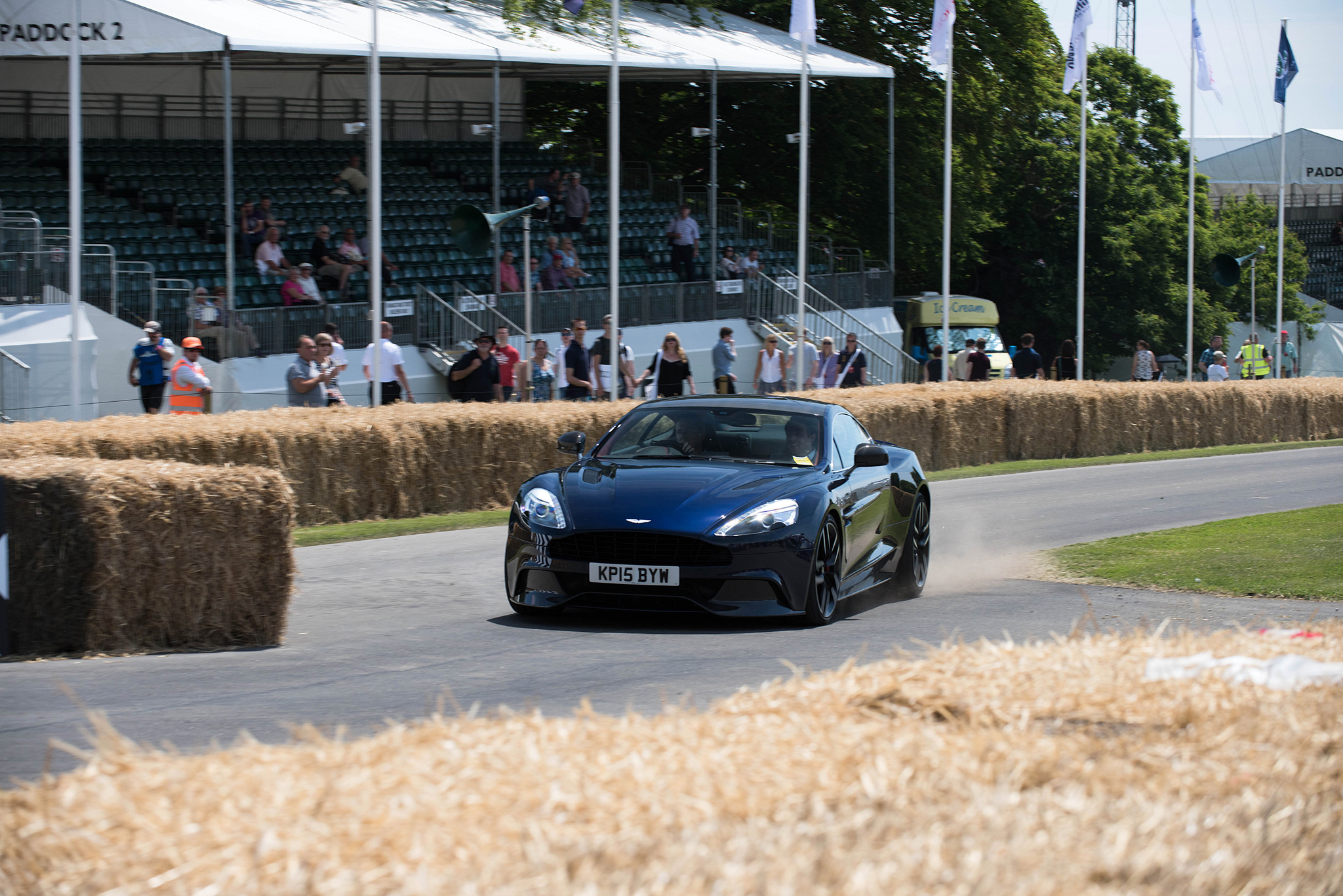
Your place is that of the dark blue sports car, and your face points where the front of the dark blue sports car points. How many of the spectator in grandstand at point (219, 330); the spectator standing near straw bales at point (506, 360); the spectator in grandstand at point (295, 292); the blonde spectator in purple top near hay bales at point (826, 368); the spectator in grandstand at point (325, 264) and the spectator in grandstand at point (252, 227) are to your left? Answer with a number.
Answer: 0

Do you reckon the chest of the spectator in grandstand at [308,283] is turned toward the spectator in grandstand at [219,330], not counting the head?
no

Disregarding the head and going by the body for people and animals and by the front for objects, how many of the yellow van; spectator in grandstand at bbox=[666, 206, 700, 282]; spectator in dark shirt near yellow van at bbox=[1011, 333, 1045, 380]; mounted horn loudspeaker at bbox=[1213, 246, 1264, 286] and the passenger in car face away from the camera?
1

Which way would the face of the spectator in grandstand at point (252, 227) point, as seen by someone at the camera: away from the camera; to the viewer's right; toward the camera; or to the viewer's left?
toward the camera

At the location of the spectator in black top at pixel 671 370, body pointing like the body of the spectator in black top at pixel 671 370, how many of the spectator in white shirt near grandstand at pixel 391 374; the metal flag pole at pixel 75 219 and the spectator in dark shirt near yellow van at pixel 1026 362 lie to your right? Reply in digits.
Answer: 2

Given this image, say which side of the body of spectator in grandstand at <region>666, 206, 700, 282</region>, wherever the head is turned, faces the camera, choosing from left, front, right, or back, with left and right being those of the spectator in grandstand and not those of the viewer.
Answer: front

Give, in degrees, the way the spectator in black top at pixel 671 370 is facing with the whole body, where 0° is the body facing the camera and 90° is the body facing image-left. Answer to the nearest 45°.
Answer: approximately 0°

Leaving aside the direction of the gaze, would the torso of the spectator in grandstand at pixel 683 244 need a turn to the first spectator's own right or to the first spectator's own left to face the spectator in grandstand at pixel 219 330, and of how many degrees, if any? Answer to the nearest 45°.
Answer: approximately 45° to the first spectator's own right

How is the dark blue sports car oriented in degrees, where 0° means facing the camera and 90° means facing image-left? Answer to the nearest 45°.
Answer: approximately 45°

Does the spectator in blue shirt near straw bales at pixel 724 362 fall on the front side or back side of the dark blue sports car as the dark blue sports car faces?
on the back side

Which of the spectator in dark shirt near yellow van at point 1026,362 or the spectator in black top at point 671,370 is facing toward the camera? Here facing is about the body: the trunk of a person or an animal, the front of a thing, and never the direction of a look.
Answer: the spectator in black top at point 671,370

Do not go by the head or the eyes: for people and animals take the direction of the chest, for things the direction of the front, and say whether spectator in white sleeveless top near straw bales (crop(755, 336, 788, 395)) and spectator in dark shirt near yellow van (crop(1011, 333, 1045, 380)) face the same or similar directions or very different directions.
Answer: very different directions

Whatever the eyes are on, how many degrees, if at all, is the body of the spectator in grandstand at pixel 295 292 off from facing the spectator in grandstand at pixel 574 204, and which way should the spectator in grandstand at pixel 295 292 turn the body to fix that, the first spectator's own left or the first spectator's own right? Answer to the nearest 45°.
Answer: approximately 90° to the first spectator's own left

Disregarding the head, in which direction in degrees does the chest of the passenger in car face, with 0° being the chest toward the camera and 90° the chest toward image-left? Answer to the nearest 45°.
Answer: approximately 45°

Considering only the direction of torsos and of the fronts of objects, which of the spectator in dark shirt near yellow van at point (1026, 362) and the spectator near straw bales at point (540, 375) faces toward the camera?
the spectator near straw bales at point (540, 375)

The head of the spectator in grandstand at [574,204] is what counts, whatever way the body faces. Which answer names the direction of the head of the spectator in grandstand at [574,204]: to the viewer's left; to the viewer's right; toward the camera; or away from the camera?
toward the camera

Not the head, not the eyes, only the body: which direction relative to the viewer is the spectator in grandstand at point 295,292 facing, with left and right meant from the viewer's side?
facing the viewer and to the right of the viewer

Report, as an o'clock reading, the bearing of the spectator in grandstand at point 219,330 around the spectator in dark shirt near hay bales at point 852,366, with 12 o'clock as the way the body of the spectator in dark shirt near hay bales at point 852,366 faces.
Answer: the spectator in grandstand at point 219,330 is roughly at 2 o'clock from the spectator in dark shirt near hay bales at point 852,366.
